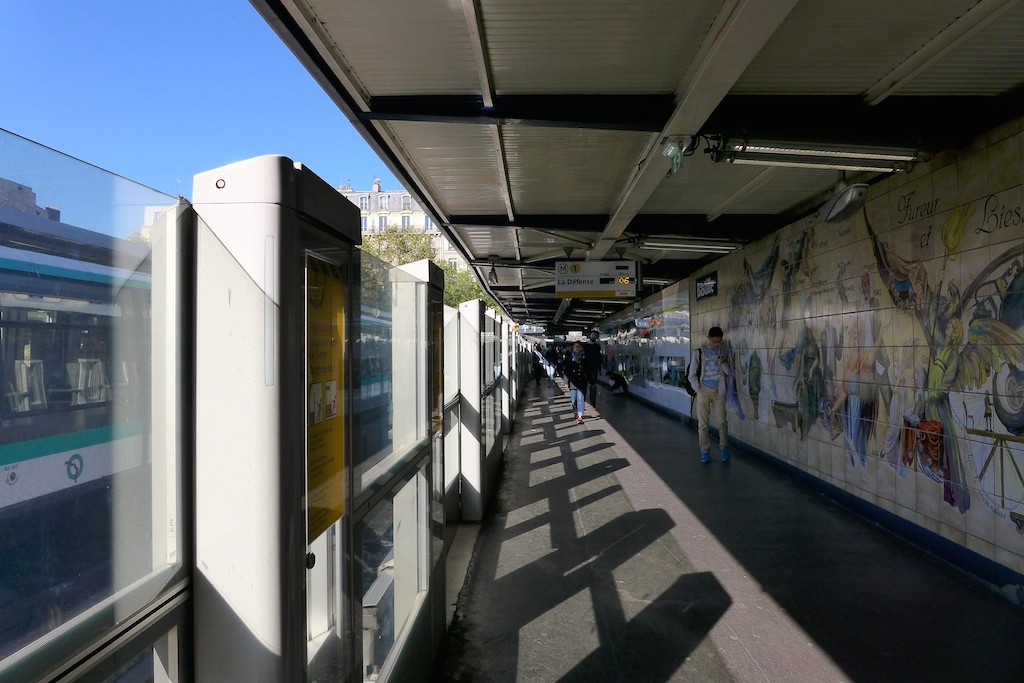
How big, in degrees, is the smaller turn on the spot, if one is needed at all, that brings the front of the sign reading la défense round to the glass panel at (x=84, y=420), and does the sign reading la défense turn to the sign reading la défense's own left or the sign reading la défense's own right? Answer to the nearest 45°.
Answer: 0° — it already faces it

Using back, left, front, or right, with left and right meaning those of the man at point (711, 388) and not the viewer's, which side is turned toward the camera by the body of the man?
front

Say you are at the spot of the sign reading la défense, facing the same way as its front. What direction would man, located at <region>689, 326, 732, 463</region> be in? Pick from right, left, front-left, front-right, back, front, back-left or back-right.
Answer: front-left

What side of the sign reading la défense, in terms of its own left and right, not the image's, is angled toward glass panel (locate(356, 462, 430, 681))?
front

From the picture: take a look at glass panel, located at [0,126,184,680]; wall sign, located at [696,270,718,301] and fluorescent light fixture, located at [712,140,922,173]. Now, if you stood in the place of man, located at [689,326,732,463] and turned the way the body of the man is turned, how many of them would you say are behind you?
1

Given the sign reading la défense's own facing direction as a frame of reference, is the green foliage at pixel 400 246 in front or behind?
behind

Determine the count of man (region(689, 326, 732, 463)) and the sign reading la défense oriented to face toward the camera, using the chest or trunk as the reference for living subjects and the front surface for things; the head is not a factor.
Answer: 2

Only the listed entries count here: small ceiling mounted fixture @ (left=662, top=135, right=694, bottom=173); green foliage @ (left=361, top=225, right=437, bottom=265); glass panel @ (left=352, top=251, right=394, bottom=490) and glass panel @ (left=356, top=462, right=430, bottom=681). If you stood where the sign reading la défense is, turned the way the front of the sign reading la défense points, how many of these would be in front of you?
3

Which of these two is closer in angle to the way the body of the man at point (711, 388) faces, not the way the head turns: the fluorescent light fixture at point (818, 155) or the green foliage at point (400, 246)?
the fluorescent light fixture

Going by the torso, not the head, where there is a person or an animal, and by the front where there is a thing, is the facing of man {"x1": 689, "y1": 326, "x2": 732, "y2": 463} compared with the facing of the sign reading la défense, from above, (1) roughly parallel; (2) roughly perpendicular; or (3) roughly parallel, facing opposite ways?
roughly parallel

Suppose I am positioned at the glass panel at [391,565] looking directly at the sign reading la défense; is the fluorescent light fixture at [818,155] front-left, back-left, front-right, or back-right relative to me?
front-right

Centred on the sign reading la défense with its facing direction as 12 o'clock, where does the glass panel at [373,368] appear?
The glass panel is roughly at 12 o'clock from the sign reading la défense.

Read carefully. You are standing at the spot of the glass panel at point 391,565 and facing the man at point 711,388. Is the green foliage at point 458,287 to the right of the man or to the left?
left

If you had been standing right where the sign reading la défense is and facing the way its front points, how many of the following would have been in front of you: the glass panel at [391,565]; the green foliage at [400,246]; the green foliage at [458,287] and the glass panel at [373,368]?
2

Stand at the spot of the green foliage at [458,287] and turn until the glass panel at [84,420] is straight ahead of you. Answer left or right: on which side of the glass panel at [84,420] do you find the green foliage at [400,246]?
right

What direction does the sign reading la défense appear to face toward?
toward the camera

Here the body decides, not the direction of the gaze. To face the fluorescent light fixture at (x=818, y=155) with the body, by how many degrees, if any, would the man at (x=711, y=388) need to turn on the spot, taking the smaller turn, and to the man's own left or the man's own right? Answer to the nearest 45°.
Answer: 0° — they already face it
